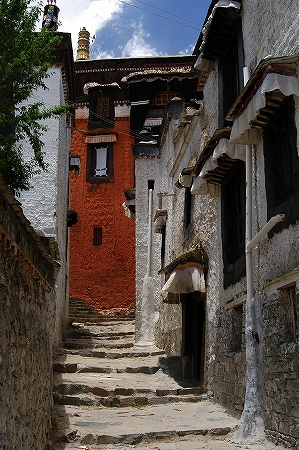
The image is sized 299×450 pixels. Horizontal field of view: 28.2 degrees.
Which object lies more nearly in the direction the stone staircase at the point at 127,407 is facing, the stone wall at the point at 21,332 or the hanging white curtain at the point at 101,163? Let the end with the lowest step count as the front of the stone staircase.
the stone wall

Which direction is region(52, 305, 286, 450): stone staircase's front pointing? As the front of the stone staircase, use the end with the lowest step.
toward the camera

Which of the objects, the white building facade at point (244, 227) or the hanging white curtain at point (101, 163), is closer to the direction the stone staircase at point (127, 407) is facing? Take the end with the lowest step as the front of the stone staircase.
the white building facade

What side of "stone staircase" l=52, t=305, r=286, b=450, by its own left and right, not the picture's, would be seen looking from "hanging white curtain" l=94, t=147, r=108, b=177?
back
